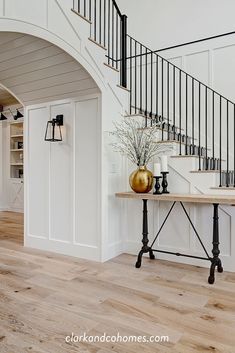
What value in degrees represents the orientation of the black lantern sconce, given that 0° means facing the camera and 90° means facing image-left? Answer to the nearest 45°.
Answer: approximately 45°

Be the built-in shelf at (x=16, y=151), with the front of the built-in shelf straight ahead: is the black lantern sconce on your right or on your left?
on your left

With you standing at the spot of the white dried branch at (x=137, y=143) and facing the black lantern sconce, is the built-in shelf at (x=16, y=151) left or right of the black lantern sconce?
right

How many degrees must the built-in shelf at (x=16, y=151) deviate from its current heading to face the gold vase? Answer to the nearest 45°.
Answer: approximately 45° to its left

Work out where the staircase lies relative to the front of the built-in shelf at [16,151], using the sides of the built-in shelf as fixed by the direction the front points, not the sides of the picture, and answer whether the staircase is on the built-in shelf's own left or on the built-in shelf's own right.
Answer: on the built-in shelf's own left

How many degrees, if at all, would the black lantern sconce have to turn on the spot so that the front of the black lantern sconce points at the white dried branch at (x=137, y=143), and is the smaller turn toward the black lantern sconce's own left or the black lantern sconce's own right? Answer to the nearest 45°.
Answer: approximately 90° to the black lantern sconce's own left

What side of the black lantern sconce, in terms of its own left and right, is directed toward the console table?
left

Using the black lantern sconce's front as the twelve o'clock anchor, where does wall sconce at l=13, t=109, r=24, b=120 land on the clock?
The wall sconce is roughly at 4 o'clock from the black lantern sconce.
